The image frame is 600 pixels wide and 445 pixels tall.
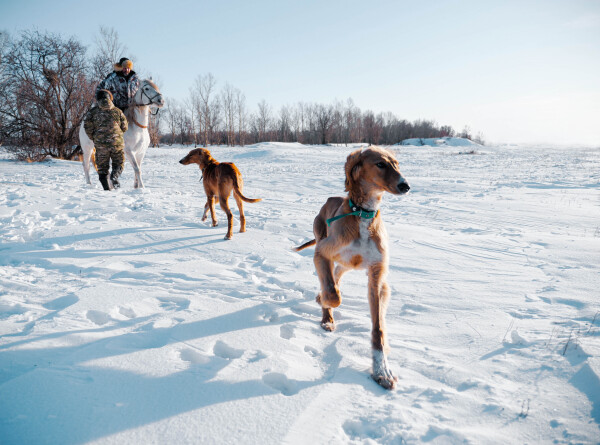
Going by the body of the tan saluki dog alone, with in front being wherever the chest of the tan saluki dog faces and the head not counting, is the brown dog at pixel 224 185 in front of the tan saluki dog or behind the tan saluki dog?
behind

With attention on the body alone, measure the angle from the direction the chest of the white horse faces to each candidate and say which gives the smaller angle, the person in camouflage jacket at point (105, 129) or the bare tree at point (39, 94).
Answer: the person in camouflage jacket

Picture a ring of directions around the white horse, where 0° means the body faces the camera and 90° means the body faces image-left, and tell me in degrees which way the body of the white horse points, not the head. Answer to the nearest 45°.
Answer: approximately 315°

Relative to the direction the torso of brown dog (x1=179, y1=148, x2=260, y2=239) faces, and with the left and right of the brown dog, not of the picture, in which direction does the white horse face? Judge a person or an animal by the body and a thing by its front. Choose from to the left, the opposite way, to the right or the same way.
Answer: the opposite way

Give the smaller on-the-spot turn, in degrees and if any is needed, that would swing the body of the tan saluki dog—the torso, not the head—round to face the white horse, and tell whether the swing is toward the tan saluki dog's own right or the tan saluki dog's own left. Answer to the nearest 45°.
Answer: approximately 180°

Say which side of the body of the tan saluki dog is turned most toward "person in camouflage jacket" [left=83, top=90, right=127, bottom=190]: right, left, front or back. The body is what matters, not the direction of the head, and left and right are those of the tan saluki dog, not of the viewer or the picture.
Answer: back

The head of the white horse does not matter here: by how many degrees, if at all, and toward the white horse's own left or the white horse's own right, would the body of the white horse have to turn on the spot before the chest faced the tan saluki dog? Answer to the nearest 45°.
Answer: approximately 45° to the white horse's own right

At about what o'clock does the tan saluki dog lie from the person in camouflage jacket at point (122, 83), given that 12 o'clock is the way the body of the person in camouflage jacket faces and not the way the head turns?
The tan saluki dog is roughly at 1 o'clock from the person in camouflage jacket.

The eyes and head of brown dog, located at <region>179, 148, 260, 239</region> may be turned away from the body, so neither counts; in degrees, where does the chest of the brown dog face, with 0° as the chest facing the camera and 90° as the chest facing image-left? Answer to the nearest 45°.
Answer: approximately 135°

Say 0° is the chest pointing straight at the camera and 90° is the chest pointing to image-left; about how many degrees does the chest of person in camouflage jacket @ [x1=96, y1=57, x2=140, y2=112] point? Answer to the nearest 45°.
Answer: approximately 315°
